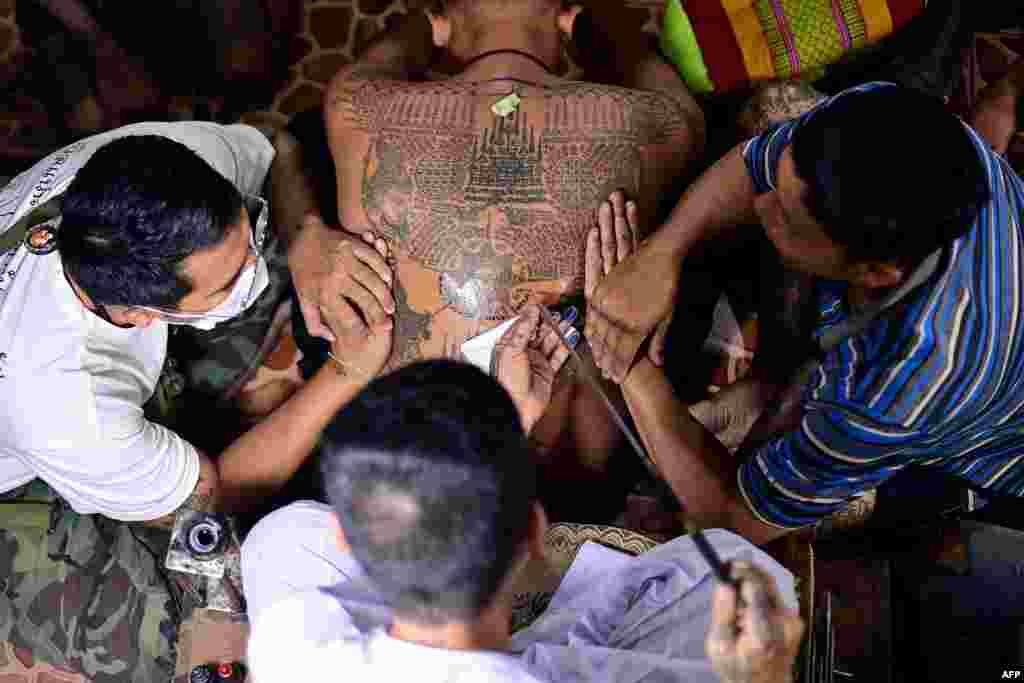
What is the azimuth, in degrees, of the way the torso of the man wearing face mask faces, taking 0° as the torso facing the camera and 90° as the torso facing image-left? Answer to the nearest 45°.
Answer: approximately 270°

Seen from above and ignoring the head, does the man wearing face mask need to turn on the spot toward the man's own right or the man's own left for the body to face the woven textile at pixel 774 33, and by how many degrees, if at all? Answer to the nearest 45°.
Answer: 0° — they already face it

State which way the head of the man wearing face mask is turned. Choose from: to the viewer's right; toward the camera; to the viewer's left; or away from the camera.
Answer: to the viewer's right
